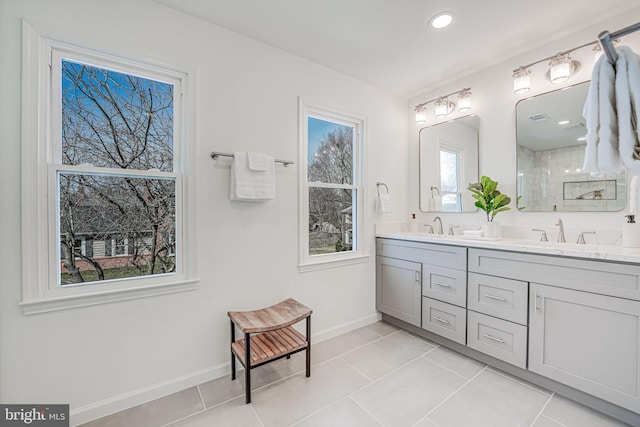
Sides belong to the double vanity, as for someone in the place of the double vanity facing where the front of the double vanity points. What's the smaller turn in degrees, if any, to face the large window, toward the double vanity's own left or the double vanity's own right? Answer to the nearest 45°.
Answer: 0° — it already faces it

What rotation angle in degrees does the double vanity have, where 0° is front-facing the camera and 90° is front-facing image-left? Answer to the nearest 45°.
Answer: approximately 45°

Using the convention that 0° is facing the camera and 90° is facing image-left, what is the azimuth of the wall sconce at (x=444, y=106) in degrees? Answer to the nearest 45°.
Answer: approximately 45°

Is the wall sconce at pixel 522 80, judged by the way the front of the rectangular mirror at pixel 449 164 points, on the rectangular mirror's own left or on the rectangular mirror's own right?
on the rectangular mirror's own left

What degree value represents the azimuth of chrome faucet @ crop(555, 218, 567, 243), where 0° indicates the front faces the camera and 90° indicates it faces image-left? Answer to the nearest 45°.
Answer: approximately 45°

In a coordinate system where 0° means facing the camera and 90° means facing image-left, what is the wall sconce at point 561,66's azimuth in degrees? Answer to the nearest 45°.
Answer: approximately 45°

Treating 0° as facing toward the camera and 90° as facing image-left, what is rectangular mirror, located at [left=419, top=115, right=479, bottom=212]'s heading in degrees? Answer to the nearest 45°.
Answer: approximately 45°

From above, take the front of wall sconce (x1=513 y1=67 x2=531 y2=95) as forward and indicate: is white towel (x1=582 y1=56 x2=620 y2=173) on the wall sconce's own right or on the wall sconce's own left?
on the wall sconce's own left

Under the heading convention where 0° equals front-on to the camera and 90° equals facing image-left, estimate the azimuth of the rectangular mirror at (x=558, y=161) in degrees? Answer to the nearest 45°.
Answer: approximately 45°
